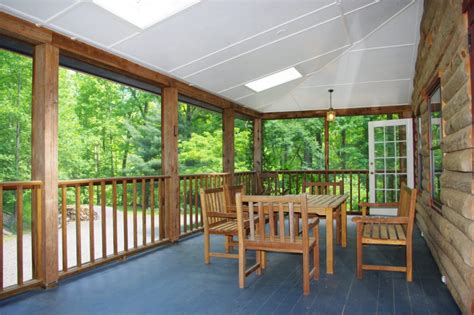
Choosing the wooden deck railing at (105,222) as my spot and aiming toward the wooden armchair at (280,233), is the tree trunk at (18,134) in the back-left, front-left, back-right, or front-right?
back-left

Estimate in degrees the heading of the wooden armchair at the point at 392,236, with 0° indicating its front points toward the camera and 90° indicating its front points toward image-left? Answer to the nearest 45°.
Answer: approximately 90°

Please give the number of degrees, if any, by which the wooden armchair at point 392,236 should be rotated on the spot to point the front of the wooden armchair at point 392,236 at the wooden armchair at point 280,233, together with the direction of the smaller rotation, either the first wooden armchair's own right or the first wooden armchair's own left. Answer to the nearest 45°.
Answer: approximately 45° to the first wooden armchair's own left

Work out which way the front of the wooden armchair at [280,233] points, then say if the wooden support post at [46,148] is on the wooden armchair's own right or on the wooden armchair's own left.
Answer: on the wooden armchair's own left

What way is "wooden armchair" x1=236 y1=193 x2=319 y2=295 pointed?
away from the camera

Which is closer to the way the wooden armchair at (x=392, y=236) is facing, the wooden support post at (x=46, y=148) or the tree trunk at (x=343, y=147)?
the wooden support post

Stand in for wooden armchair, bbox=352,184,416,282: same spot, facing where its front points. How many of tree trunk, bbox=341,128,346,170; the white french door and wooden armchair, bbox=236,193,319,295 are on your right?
2

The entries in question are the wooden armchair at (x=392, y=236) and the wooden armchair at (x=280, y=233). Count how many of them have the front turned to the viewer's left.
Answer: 1

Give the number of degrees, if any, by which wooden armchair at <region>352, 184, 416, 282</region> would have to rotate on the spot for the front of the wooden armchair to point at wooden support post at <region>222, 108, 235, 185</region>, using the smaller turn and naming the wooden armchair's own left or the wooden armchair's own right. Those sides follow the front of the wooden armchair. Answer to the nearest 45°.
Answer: approximately 45° to the wooden armchair's own right

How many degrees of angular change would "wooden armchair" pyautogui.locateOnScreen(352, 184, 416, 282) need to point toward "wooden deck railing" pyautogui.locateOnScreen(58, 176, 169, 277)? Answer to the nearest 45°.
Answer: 0° — it already faces it

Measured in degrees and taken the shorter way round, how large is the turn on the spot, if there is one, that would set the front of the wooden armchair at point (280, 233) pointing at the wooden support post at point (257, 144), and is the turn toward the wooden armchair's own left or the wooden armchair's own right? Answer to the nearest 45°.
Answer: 0° — it already faces it

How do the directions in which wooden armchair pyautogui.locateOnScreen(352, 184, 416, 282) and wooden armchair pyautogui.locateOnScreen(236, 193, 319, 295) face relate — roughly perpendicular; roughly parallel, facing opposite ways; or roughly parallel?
roughly perpendicular

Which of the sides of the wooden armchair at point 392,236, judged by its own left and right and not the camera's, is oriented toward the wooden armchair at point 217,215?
front

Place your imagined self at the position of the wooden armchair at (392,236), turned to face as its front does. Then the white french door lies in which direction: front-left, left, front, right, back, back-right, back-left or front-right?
right

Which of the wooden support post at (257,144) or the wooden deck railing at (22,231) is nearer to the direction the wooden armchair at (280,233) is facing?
the wooden support post
